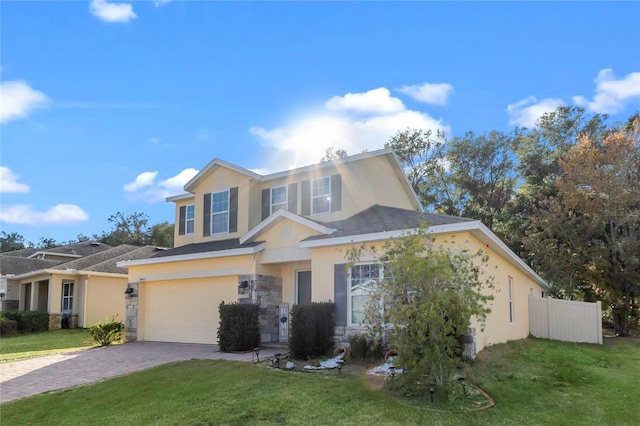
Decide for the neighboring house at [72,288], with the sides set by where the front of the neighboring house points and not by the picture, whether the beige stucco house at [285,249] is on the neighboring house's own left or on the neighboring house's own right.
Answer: on the neighboring house's own left

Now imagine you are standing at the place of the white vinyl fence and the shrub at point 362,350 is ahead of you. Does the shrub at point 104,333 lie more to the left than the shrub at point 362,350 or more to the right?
right

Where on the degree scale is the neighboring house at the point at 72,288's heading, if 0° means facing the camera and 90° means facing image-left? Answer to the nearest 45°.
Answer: approximately 45°

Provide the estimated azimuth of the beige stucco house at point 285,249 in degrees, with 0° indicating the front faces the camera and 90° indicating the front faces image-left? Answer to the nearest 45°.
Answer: approximately 45°

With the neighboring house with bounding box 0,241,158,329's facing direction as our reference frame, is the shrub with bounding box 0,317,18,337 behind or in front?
in front
